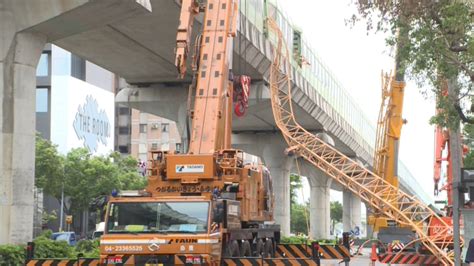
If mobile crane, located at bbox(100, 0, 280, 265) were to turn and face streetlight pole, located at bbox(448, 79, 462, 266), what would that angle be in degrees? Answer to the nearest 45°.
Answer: approximately 45° to its left

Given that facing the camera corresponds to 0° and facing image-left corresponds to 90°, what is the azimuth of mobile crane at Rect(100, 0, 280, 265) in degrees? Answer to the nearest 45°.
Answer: approximately 0°

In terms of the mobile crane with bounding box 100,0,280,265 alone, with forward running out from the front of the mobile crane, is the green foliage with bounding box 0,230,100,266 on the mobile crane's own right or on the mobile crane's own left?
on the mobile crane's own right

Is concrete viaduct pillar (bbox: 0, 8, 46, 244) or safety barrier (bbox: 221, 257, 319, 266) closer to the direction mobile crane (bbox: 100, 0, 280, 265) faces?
the safety barrier

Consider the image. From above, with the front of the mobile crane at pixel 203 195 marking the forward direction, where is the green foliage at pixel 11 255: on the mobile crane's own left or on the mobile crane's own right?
on the mobile crane's own right
